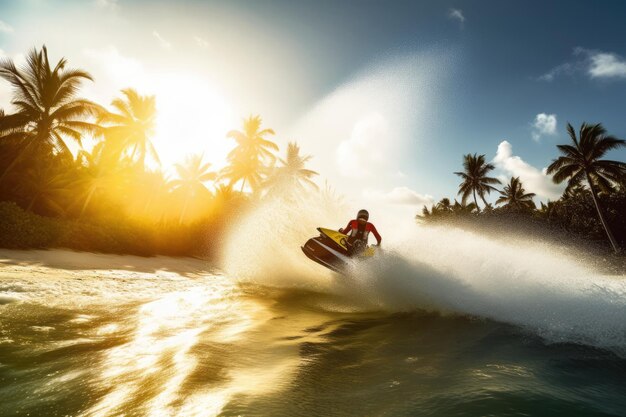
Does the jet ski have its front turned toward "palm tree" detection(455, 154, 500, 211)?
no

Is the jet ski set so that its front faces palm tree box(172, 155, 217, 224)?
no

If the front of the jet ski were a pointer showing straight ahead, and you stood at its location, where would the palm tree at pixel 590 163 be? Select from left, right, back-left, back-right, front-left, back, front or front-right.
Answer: back

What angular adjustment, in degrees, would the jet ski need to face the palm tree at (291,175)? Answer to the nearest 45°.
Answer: approximately 135° to its right

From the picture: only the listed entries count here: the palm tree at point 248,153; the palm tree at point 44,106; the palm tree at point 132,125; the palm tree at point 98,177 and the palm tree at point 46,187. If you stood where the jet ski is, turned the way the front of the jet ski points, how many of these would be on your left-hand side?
0

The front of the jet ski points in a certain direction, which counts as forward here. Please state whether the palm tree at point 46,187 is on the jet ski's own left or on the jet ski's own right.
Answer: on the jet ski's own right

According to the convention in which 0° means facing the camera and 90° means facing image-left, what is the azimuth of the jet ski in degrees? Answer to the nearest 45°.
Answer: approximately 45°

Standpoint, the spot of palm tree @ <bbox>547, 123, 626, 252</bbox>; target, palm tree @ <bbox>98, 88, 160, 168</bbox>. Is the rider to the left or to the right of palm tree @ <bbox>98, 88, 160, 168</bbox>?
left

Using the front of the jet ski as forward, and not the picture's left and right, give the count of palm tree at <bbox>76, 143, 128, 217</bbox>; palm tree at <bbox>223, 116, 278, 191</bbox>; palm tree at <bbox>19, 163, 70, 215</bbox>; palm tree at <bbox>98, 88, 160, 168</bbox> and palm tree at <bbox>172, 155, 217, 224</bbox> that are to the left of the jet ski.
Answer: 0

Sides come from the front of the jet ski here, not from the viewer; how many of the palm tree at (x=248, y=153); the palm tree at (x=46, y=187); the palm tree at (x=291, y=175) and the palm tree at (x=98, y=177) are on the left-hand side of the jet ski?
0

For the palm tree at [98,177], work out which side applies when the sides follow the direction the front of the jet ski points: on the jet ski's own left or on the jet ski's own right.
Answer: on the jet ski's own right

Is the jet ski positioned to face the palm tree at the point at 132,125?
no

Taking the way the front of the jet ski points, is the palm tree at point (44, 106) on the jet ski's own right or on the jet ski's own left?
on the jet ski's own right
